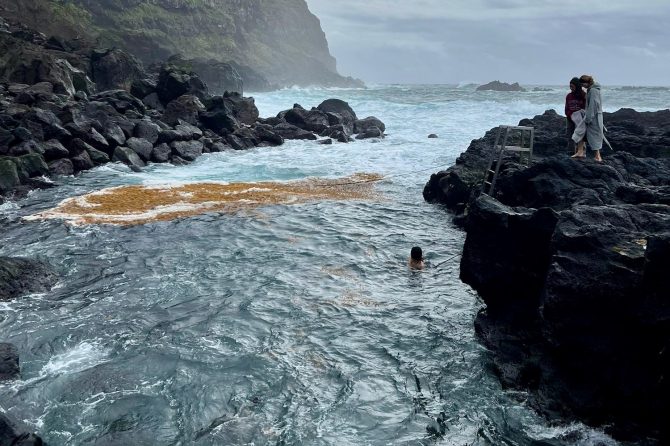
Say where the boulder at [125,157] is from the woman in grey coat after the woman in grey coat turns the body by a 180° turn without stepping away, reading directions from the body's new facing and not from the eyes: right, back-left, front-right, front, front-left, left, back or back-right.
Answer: back

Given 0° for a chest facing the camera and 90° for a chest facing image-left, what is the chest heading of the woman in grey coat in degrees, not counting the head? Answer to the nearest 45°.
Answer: approximately 90°

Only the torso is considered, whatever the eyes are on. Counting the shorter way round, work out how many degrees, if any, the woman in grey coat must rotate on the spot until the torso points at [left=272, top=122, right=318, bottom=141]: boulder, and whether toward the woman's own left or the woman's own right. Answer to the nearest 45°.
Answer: approximately 45° to the woman's own right

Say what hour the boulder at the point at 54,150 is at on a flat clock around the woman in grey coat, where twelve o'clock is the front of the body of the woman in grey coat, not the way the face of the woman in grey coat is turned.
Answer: The boulder is roughly at 12 o'clock from the woman in grey coat.

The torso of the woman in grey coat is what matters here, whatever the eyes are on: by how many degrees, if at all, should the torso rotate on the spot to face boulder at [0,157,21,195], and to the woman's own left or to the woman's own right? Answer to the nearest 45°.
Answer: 0° — they already face it

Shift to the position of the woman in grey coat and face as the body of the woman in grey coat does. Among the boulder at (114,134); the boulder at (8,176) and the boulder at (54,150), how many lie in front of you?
3

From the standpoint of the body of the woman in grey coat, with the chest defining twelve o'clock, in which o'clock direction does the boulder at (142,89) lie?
The boulder is roughly at 1 o'clock from the woman in grey coat.

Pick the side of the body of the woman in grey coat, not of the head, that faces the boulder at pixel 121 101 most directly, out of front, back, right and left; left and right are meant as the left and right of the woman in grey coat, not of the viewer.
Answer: front

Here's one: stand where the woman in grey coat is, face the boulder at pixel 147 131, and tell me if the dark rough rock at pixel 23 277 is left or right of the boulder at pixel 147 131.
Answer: left

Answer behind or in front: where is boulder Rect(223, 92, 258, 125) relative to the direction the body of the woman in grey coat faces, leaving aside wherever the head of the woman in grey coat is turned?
in front

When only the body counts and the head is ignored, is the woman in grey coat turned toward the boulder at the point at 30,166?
yes

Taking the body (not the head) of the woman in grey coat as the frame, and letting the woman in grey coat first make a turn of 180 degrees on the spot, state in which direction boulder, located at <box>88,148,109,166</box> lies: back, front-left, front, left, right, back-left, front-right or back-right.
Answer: back

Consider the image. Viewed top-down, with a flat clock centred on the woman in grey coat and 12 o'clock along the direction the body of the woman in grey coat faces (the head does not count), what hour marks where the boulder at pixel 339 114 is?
The boulder is roughly at 2 o'clock from the woman in grey coat.

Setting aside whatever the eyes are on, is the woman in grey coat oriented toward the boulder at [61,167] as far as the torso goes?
yes
